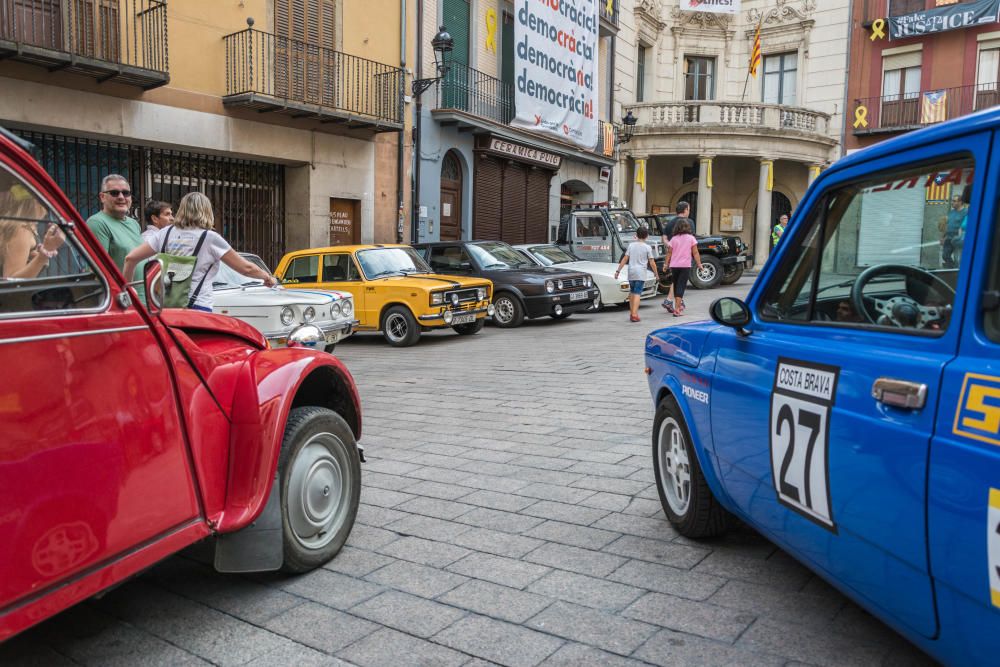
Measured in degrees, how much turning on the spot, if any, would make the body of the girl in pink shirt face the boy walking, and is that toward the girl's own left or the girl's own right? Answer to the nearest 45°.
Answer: approximately 135° to the girl's own left

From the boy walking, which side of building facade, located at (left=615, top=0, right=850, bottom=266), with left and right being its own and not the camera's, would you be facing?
front

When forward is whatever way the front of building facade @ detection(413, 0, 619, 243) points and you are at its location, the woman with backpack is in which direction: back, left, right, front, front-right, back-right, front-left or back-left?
front-right

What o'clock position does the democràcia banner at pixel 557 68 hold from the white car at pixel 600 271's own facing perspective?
The democràcia banner is roughly at 7 o'clock from the white car.

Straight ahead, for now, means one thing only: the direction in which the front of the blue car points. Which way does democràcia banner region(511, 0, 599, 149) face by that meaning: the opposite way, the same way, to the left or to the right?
the opposite way

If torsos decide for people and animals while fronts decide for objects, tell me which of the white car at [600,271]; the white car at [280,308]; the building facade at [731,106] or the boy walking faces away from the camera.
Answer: the boy walking

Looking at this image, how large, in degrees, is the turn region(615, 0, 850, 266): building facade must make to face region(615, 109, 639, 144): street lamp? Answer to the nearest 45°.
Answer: approximately 45° to its right

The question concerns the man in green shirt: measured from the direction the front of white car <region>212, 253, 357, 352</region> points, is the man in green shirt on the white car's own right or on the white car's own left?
on the white car's own right

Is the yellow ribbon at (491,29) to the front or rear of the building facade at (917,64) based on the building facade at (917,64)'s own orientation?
to the front

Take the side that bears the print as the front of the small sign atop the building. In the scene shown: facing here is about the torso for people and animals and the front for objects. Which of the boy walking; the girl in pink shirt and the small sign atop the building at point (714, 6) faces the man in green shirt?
the small sign atop the building

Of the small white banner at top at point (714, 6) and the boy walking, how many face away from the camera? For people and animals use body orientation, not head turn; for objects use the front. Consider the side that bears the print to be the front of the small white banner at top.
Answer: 1

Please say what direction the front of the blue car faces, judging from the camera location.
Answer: facing away from the viewer and to the left of the viewer

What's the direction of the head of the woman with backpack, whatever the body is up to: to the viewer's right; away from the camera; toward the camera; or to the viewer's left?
away from the camera

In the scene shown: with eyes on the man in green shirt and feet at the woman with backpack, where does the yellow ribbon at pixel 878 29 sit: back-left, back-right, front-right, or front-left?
back-right

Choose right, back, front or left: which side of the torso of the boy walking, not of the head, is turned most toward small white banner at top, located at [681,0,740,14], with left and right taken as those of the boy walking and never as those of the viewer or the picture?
front
